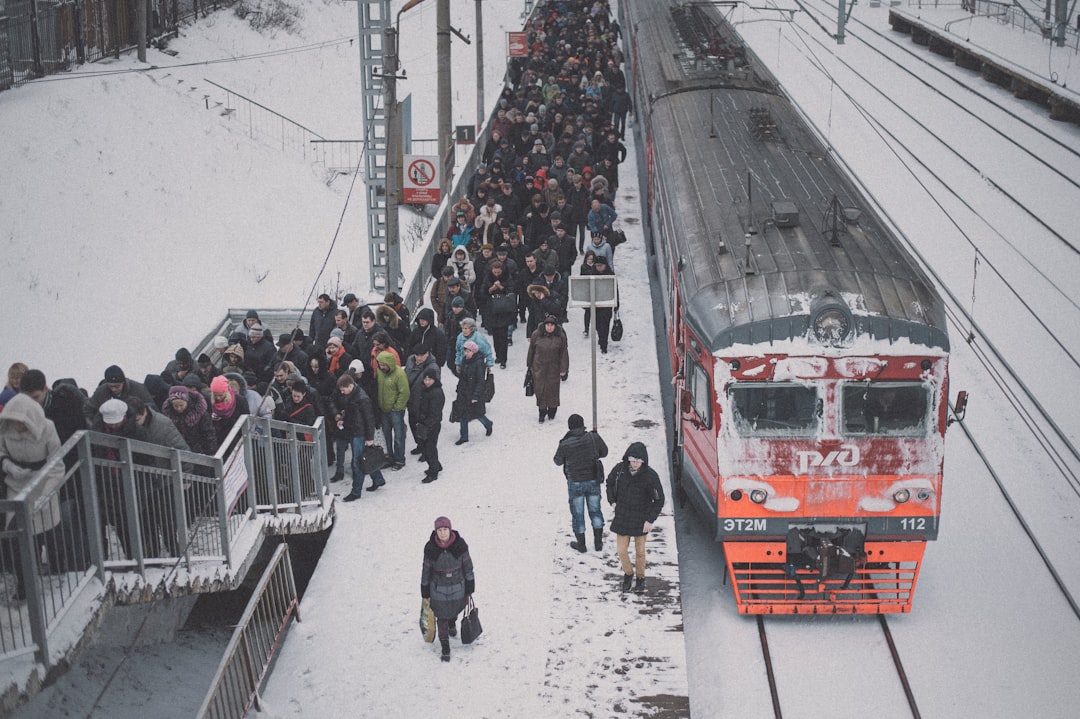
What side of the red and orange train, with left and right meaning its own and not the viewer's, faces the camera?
front

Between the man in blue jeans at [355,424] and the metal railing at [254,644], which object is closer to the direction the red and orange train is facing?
the metal railing

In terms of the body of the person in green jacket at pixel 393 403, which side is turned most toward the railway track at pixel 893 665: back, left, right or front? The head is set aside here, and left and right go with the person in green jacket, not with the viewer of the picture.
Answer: left

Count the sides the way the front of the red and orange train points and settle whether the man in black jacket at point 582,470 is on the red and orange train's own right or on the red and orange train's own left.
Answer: on the red and orange train's own right

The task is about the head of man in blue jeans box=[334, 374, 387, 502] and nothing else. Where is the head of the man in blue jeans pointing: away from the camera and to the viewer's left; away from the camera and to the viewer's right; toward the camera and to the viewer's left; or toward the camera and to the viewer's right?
toward the camera and to the viewer's left

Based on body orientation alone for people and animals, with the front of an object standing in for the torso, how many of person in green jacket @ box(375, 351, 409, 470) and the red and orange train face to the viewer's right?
0

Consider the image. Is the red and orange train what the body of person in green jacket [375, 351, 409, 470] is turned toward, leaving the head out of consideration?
no

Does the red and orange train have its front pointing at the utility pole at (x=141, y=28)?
no

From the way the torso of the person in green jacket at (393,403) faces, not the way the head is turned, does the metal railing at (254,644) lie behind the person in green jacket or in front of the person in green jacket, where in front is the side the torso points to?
in front

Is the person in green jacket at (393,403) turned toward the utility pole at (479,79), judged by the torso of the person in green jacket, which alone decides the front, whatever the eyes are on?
no

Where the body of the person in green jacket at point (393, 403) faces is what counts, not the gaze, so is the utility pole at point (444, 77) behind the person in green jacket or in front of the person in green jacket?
behind

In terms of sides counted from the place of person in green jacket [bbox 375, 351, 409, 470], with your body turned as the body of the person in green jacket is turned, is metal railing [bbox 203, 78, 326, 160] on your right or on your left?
on your right

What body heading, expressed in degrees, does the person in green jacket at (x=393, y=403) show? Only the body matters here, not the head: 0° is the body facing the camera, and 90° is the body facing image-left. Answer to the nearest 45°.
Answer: approximately 45°

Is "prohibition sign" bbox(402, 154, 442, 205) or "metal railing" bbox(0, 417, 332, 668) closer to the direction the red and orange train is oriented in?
the metal railing

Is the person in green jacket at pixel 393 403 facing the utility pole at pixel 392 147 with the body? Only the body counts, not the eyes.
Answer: no
